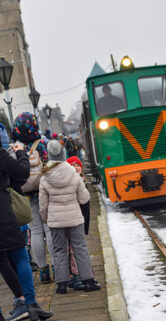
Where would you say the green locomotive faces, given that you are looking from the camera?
facing the viewer

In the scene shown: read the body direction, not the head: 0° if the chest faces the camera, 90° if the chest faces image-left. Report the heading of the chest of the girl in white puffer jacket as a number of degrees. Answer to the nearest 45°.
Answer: approximately 180°

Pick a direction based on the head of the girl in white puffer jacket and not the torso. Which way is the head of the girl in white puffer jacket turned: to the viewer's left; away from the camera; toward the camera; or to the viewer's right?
away from the camera

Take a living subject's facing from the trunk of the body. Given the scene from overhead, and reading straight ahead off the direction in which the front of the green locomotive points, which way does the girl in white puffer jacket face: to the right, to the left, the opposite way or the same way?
the opposite way

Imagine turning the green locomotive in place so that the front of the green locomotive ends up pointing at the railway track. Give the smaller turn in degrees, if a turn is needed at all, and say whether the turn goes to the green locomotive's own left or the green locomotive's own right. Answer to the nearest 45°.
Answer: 0° — it already faces it

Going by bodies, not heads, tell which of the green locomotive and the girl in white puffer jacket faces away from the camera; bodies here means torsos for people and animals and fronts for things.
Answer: the girl in white puffer jacket

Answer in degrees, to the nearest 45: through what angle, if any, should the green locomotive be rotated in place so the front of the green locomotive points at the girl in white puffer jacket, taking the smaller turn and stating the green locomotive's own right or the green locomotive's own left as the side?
0° — it already faces them

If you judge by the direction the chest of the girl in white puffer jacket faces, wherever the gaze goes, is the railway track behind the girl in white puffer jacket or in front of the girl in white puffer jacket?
in front

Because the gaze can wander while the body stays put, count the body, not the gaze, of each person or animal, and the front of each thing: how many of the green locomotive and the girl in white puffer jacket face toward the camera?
1

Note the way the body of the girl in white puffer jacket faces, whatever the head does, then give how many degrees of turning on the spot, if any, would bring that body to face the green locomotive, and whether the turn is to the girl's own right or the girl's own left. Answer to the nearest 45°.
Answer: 0° — they already face it
